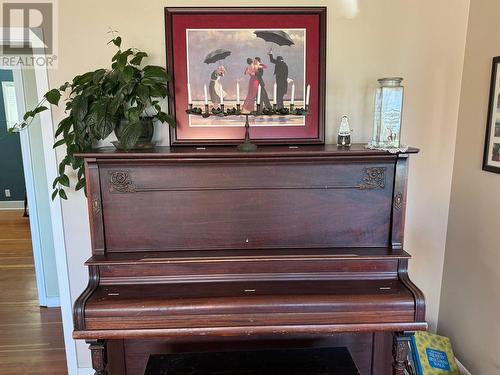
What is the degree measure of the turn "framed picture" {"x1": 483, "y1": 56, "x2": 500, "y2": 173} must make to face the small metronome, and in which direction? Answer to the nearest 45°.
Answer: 0° — it already faces it

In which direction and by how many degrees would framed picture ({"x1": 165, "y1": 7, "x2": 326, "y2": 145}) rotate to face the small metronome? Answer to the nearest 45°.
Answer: approximately 90° to its left

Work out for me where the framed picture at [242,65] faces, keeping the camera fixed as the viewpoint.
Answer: facing the viewer

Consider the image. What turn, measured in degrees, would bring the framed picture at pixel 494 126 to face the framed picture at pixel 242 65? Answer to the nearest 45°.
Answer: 0° — it already faces it

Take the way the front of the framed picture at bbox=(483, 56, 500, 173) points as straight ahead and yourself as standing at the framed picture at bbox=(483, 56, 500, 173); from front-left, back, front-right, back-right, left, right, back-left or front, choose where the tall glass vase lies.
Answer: front

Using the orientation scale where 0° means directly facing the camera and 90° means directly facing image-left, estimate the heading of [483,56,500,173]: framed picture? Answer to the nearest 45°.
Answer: approximately 45°

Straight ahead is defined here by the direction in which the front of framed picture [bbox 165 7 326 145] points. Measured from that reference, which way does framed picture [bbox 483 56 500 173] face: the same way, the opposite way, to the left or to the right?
to the right

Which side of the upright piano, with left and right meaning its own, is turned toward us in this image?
front

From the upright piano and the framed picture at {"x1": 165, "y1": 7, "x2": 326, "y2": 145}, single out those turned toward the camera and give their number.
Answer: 2

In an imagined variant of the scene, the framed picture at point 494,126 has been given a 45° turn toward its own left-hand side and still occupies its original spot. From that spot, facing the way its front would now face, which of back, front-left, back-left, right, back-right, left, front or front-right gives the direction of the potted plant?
front-right

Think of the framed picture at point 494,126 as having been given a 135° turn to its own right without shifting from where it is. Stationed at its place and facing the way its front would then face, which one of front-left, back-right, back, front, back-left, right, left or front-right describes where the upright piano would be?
back-left
